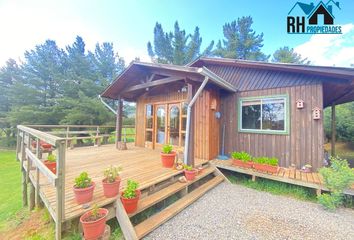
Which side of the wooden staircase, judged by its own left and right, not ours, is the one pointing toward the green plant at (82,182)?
right

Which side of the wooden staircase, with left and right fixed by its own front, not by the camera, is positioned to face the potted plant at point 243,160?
left

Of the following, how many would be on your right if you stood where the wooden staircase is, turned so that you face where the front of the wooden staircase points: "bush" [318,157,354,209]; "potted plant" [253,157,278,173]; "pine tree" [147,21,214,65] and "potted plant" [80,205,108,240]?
1

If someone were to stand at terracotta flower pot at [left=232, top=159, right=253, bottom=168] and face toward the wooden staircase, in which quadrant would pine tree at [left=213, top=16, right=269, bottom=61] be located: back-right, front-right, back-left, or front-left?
back-right

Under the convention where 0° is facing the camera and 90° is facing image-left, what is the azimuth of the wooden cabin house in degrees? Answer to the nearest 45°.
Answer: approximately 45°

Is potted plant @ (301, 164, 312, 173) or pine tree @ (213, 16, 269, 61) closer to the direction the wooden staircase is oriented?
the potted plant

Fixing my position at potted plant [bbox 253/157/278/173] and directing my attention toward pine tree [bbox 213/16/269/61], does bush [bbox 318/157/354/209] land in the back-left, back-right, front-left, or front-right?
back-right

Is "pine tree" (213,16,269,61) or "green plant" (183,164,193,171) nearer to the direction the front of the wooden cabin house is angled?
the green plant

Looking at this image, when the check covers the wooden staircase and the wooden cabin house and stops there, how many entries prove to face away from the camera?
0

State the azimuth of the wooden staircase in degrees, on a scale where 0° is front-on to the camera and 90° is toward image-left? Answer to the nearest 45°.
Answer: approximately 315°

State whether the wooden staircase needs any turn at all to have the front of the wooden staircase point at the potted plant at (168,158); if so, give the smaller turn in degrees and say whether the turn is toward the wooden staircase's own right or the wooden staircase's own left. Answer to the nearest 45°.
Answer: approximately 135° to the wooden staircase's own left

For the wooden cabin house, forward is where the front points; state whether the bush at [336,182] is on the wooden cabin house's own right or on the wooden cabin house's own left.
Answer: on the wooden cabin house's own left

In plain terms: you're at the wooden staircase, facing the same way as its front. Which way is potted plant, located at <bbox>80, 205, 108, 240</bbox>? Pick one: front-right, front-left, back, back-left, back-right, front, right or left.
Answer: right

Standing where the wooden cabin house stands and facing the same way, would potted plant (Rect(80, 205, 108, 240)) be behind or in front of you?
in front
